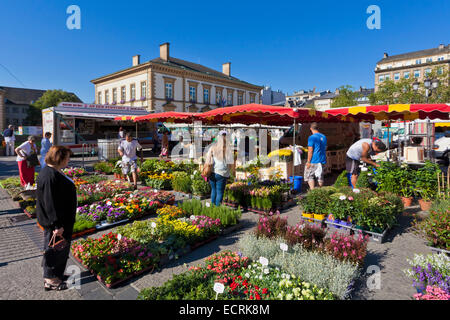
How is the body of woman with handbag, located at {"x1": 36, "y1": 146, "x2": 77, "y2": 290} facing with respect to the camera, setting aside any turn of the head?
to the viewer's right

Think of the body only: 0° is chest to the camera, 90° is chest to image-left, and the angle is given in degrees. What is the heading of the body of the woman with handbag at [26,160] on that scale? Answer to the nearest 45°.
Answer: approximately 315°

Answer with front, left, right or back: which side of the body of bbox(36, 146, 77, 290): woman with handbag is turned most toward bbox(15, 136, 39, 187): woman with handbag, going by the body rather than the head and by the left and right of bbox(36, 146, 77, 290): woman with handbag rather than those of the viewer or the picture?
left
